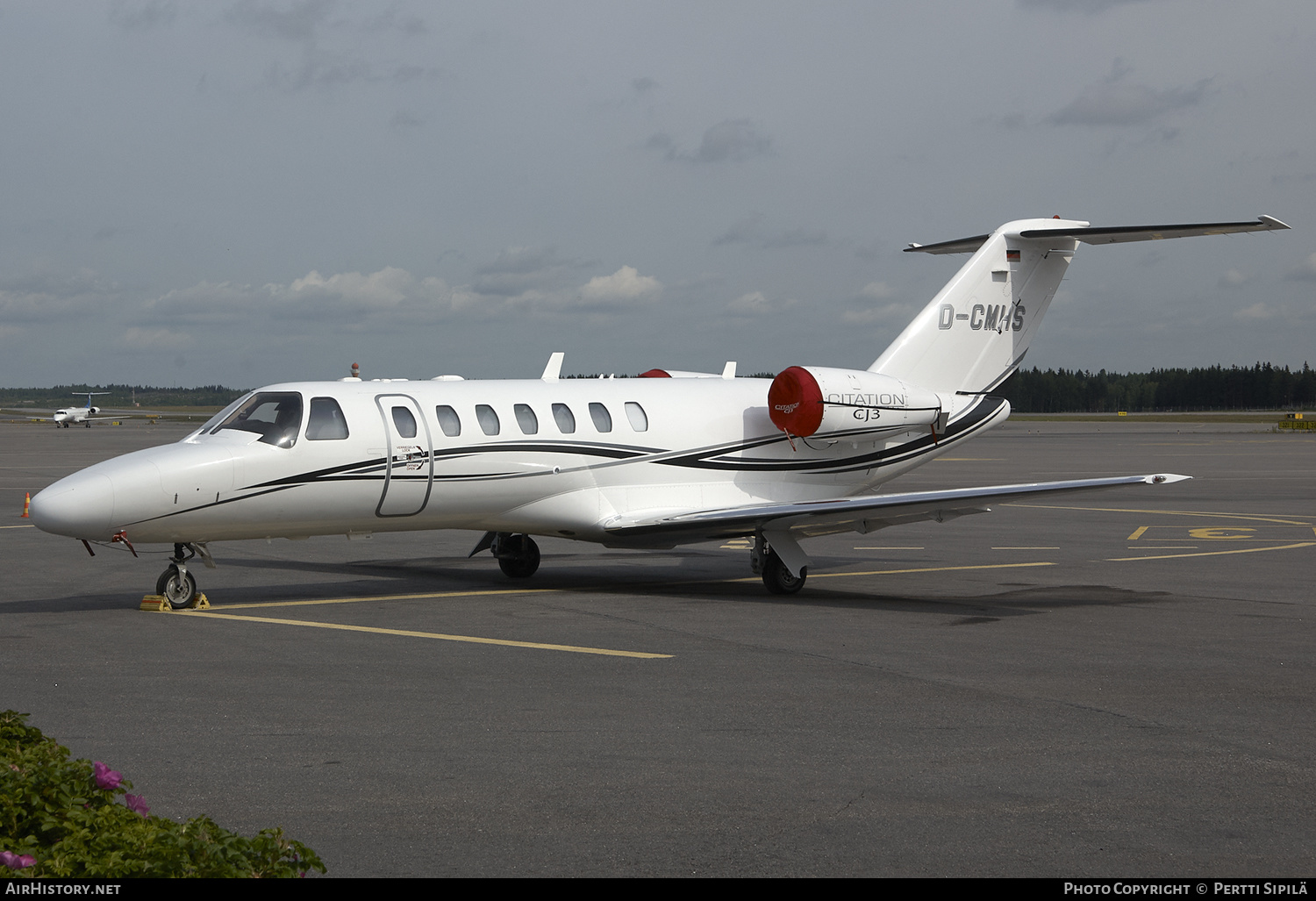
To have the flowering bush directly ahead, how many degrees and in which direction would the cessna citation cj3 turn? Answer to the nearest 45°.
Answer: approximately 45° to its left

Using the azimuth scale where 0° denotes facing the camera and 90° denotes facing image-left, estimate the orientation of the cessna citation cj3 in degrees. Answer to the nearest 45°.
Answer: approximately 45°
